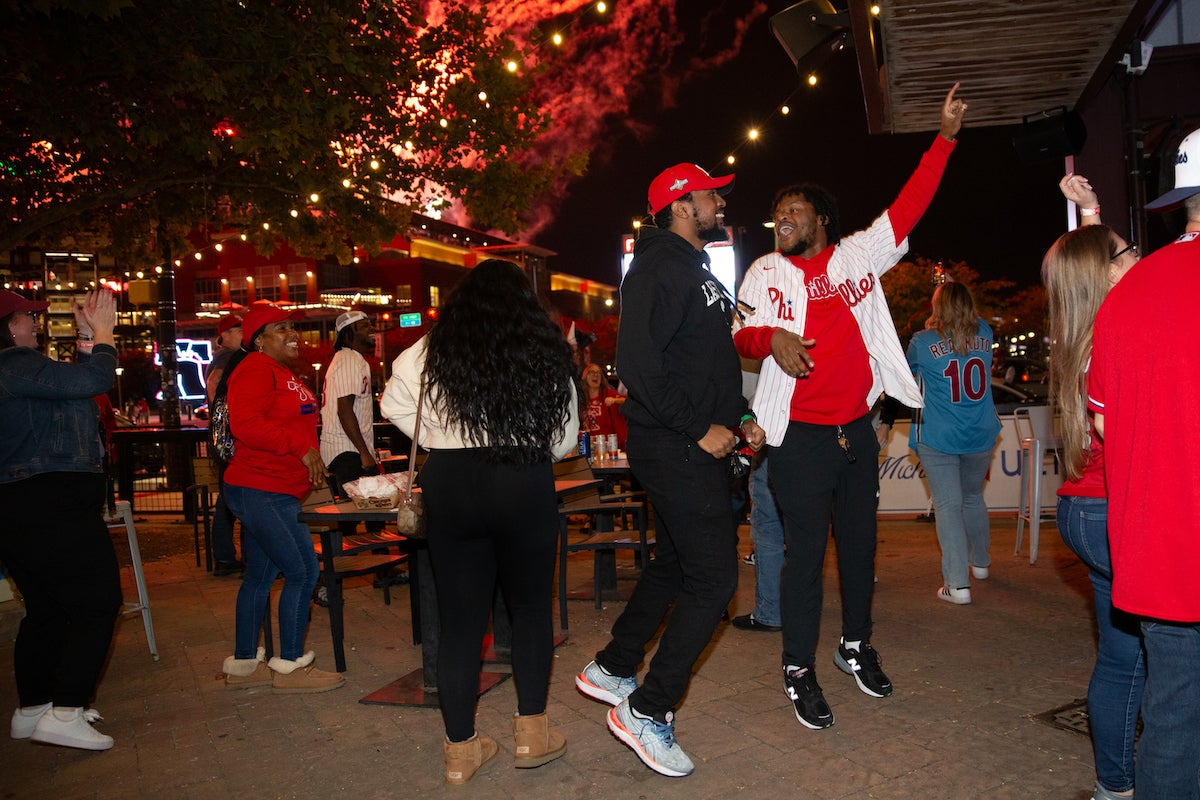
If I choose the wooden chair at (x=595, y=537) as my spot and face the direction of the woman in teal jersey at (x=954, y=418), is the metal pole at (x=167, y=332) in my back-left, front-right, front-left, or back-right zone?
back-left

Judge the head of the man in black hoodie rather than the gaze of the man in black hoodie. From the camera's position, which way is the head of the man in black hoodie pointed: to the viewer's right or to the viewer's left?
to the viewer's right

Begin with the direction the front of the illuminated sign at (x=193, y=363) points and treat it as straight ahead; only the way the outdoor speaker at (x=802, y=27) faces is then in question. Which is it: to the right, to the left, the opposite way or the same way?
to the right

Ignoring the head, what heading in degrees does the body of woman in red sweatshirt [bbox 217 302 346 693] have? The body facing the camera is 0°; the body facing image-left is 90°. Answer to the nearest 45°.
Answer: approximately 270°

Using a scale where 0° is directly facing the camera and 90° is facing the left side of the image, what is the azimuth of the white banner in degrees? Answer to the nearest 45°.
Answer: approximately 0°

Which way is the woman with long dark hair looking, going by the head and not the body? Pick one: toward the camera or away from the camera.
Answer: away from the camera
